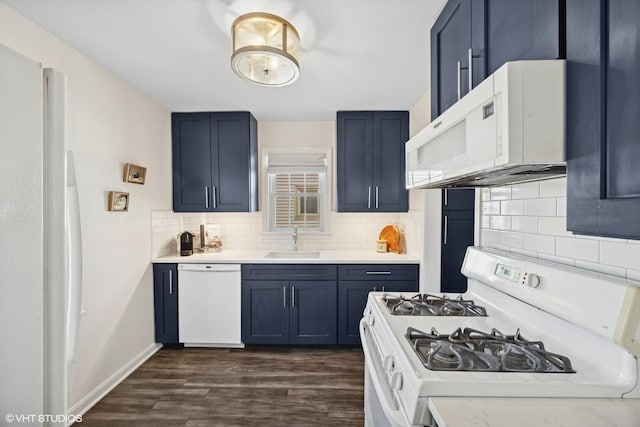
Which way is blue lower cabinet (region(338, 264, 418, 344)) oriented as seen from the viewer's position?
toward the camera

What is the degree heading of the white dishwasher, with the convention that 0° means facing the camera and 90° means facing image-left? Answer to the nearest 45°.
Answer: approximately 0°

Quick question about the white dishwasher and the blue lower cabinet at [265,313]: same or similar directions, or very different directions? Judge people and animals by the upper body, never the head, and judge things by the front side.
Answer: same or similar directions

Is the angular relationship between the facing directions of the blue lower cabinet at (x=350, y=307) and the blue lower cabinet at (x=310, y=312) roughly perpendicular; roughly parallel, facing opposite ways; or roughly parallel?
roughly parallel

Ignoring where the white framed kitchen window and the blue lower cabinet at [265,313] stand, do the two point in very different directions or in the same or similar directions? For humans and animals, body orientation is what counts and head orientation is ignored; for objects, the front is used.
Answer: same or similar directions

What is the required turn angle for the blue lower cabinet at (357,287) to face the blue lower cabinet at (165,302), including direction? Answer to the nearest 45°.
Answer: approximately 90° to its right

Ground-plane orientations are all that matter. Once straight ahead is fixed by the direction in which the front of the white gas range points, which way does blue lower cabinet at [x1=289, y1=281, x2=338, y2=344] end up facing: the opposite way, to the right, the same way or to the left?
to the left

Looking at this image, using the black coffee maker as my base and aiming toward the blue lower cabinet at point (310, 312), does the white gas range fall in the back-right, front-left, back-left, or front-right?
front-right
